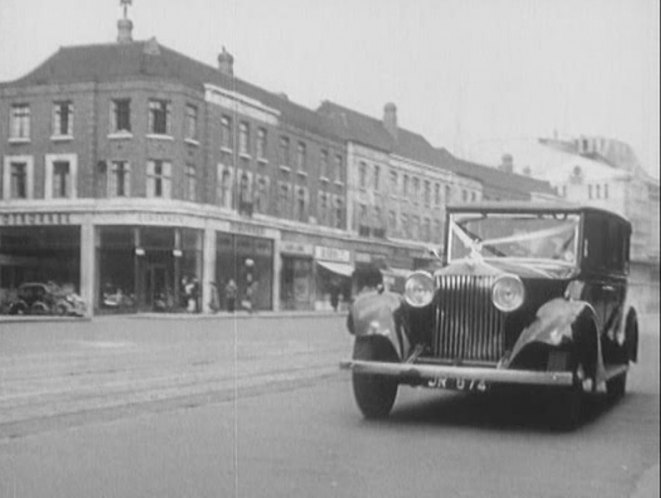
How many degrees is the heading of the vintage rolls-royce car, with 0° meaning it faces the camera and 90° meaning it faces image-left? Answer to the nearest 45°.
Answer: approximately 45°
